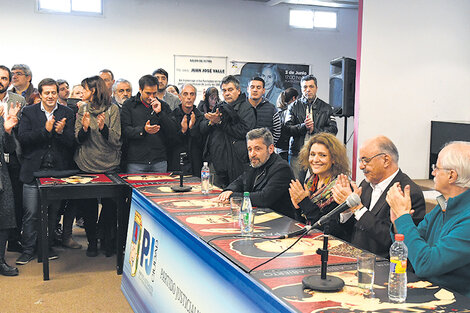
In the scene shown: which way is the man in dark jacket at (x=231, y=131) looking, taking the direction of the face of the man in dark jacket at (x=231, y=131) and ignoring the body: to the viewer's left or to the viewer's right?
to the viewer's left

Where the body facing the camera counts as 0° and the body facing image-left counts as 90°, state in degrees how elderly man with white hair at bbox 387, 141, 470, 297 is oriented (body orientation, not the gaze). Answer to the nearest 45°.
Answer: approximately 90°

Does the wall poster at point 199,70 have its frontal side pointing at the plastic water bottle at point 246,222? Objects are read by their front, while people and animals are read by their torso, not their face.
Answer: yes

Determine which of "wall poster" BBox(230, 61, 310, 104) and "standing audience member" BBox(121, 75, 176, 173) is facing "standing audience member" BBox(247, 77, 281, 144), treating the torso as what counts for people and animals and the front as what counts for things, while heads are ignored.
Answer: the wall poster

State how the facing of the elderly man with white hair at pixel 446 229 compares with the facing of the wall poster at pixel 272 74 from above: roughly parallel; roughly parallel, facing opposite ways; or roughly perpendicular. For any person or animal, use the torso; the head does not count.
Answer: roughly perpendicular
